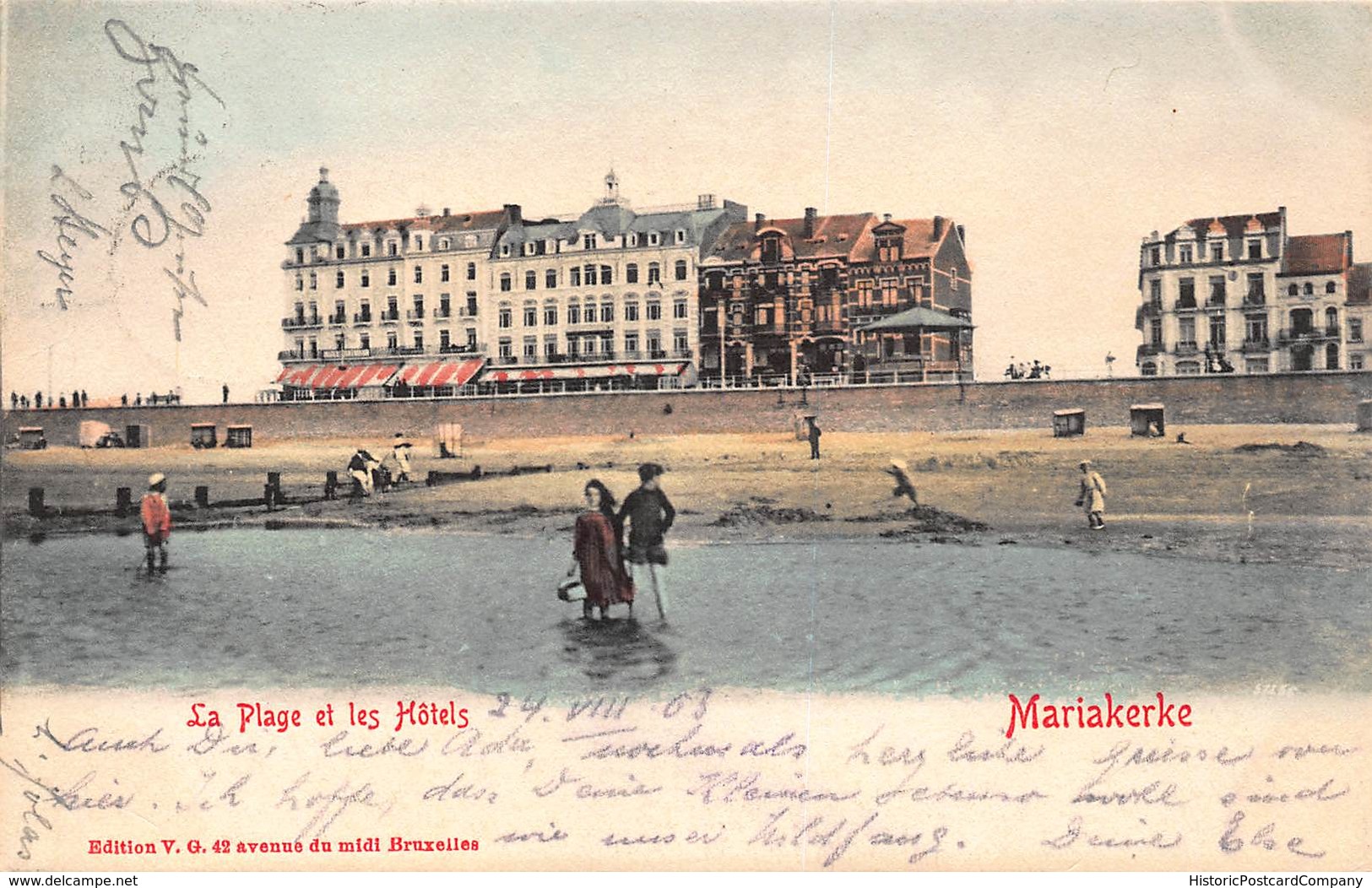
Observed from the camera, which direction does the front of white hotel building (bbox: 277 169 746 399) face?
facing the viewer

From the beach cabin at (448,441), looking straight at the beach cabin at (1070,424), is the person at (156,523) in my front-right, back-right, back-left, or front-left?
back-right

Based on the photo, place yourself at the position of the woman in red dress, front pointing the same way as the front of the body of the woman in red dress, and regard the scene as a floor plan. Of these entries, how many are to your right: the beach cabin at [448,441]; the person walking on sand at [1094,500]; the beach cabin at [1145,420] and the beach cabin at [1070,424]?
1

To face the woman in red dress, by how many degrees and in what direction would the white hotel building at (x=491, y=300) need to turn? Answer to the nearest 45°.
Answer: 0° — it already faces them

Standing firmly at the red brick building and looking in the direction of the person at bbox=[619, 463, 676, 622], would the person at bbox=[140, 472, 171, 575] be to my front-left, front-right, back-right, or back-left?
front-right

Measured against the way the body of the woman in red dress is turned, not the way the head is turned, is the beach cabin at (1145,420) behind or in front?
behind

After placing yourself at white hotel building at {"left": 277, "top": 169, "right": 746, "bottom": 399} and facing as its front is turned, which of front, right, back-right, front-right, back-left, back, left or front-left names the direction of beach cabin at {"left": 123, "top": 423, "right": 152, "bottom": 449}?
right

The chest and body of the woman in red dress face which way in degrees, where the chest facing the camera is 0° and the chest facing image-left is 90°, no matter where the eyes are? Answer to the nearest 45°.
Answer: approximately 45°

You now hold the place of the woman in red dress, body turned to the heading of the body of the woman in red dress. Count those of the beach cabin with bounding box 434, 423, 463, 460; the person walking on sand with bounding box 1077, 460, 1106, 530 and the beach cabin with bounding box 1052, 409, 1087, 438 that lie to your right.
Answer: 1

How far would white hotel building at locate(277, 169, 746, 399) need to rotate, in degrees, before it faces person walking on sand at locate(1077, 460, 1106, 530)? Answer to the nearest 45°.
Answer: approximately 45° to its left

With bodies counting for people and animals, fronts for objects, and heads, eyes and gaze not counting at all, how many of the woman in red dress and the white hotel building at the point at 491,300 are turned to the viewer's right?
0
